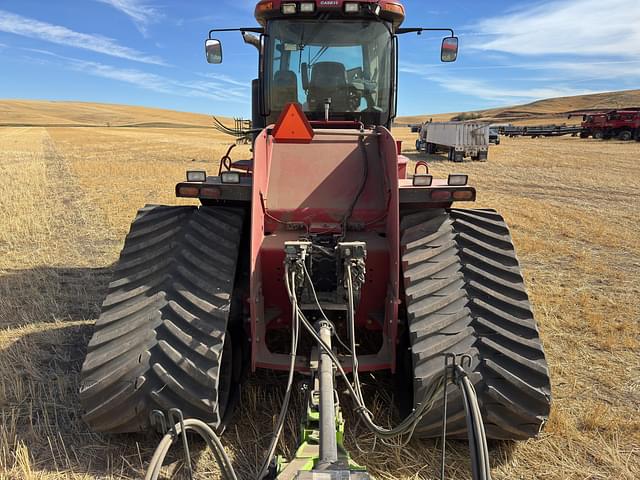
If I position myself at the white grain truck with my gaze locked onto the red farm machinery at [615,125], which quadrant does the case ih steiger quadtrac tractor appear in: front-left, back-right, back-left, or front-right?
back-right

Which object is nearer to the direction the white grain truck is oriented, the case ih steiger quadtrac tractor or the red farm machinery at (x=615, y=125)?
the red farm machinery

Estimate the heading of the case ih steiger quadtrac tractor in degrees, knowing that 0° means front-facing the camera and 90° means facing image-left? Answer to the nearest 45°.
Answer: approximately 180°

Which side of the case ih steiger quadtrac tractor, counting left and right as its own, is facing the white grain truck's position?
front

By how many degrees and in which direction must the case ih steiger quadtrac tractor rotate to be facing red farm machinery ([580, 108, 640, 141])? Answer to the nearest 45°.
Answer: approximately 45° to its right

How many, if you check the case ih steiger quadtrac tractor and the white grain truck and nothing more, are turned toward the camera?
0
